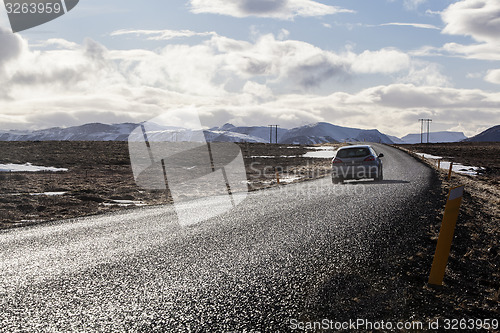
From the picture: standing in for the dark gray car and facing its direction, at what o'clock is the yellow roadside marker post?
The yellow roadside marker post is roughly at 6 o'clock from the dark gray car.

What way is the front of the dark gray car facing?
away from the camera
